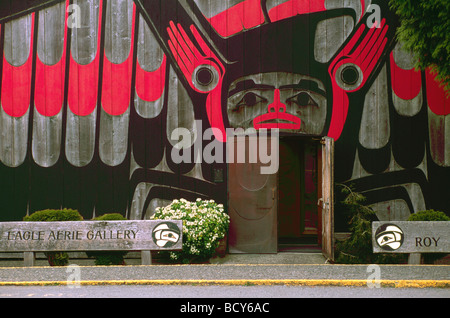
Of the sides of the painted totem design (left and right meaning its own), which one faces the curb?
front

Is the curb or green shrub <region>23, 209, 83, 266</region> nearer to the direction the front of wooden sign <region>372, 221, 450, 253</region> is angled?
the curb

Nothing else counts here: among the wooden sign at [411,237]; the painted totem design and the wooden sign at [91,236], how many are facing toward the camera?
3

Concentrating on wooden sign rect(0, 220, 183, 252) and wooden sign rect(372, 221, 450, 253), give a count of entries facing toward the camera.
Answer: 2

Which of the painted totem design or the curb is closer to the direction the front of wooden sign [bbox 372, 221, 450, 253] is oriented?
the curb

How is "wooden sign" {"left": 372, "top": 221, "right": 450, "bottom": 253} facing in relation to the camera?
toward the camera

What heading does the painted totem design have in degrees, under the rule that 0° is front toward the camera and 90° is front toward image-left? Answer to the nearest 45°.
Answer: approximately 0°
